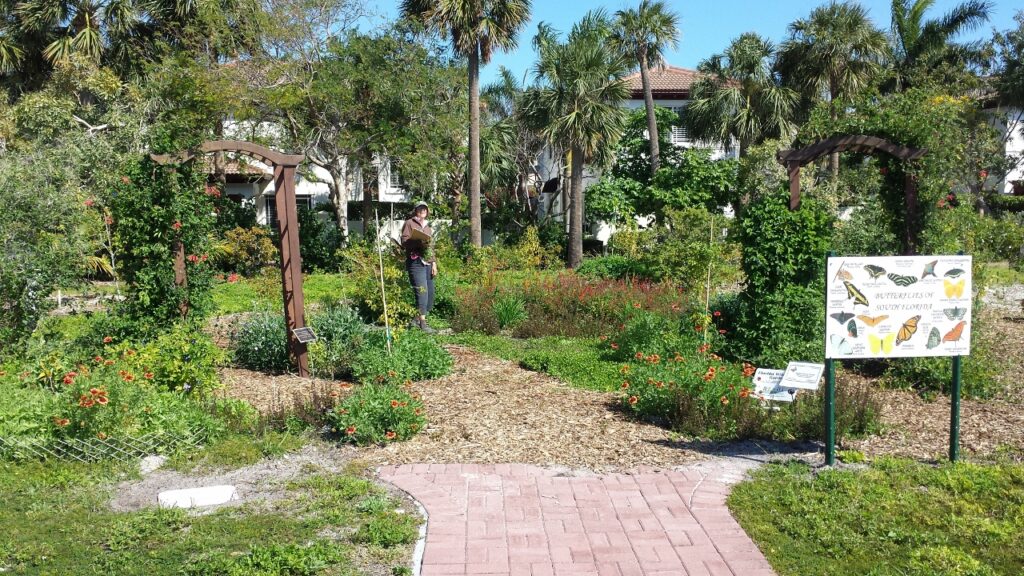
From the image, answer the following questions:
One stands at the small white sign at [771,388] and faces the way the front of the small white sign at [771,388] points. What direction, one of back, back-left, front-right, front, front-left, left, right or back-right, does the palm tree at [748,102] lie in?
back

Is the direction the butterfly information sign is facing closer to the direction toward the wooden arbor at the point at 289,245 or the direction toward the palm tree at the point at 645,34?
the wooden arbor

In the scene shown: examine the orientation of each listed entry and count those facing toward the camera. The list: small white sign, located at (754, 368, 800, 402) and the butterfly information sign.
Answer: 2

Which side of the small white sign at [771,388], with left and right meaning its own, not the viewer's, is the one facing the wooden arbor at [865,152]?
back

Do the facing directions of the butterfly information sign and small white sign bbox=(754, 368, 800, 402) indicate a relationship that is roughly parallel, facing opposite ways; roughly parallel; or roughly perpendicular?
roughly parallel

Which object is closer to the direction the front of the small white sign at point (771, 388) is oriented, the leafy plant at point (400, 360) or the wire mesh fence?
the wire mesh fence

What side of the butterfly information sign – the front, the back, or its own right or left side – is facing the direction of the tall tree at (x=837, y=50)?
back

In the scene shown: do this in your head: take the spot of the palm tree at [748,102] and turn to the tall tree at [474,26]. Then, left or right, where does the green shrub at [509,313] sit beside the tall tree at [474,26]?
left

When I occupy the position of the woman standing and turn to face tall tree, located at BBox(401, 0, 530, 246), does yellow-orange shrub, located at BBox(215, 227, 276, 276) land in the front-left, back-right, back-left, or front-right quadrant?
front-left

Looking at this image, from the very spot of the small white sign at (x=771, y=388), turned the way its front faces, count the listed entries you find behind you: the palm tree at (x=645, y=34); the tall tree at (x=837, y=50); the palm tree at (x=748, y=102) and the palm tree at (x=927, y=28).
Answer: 4

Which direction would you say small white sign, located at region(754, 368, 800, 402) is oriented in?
toward the camera

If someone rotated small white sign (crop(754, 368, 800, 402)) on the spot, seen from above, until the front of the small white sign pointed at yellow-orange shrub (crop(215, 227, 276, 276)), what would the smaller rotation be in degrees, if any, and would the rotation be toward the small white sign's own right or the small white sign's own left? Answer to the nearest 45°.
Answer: approximately 135° to the small white sign's own right

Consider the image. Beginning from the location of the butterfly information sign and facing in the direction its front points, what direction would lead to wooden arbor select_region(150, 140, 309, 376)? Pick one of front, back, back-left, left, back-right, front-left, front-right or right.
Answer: right
